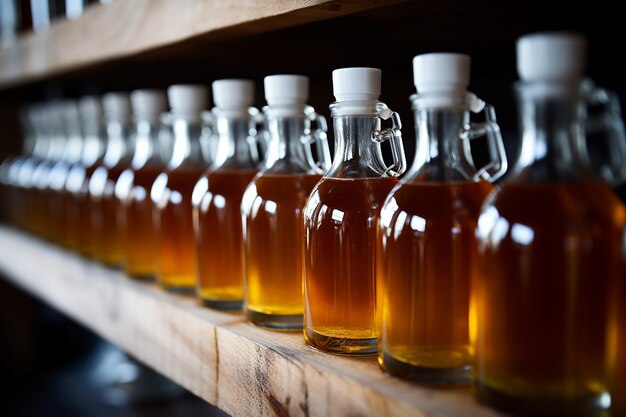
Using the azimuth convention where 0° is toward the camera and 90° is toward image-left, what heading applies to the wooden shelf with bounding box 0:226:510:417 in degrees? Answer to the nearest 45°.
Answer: approximately 45°

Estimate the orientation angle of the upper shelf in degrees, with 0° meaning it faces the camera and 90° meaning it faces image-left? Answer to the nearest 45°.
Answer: approximately 45°

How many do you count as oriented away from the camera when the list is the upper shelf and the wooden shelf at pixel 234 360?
0
